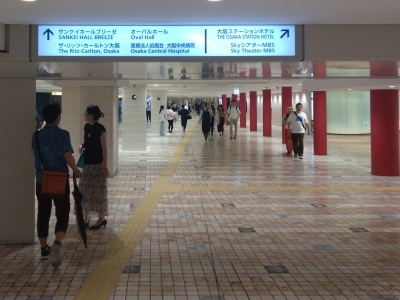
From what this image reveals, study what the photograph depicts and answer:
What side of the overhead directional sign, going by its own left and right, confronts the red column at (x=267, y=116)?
back

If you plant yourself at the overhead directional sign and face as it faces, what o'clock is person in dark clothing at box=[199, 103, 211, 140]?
The person in dark clothing is roughly at 6 o'clock from the overhead directional sign.

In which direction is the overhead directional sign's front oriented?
toward the camera

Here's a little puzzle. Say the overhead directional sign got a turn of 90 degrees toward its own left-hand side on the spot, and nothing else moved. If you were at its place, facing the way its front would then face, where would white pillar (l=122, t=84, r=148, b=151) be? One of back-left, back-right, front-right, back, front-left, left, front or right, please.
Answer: left

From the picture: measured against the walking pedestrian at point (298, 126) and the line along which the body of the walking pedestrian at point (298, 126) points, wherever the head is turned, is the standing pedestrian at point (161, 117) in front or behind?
behind

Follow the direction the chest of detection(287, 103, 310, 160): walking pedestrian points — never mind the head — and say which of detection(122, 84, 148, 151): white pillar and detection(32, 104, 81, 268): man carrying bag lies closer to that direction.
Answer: the man carrying bag

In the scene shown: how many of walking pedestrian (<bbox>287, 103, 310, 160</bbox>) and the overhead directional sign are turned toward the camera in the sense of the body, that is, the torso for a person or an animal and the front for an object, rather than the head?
2

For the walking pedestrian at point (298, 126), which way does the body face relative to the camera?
toward the camera

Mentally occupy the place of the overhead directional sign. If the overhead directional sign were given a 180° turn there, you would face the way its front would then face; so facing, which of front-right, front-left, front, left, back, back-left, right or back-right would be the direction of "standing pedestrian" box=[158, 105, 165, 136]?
front

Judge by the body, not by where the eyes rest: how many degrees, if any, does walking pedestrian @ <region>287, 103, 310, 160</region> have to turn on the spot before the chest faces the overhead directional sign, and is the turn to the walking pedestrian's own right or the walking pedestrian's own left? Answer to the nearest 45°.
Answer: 0° — they already face it

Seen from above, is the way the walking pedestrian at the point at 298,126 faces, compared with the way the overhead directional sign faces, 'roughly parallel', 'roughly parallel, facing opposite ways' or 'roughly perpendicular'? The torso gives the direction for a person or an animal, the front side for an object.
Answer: roughly parallel
